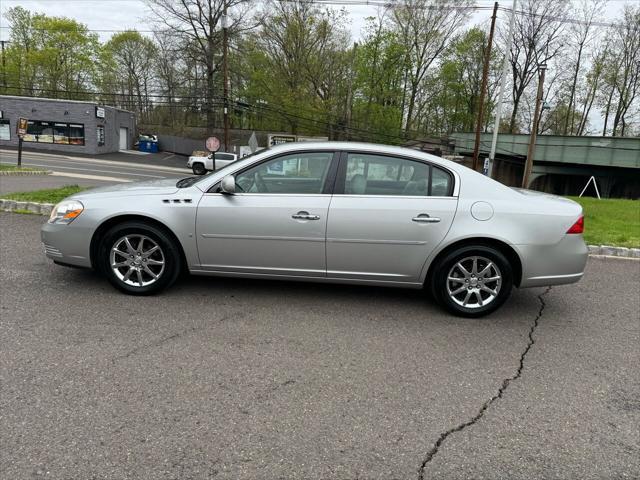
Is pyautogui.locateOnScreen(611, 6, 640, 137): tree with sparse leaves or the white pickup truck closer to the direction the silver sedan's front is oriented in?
the white pickup truck

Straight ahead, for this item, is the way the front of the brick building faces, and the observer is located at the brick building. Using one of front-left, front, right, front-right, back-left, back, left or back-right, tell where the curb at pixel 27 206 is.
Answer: front

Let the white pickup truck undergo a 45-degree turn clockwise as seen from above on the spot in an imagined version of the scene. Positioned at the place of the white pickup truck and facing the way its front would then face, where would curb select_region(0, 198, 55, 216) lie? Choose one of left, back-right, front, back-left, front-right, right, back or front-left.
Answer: back-left

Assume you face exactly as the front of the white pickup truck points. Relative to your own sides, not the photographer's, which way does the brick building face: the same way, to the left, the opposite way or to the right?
to the left

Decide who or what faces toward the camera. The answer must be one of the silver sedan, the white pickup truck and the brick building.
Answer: the brick building

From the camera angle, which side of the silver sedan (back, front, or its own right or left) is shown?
left

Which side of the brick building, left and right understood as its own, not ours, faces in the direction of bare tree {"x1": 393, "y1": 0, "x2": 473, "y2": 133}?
left

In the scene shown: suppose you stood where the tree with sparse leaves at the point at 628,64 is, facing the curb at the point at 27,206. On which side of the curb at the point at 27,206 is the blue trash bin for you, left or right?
right

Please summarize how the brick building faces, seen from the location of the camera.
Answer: facing the viewer

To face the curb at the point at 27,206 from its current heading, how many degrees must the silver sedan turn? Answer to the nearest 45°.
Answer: approximately 45° to its right

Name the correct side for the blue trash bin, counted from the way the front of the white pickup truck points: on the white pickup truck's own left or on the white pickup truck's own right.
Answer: on the white pickup truck's own right

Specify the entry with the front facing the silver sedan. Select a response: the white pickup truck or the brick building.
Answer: the brick building
